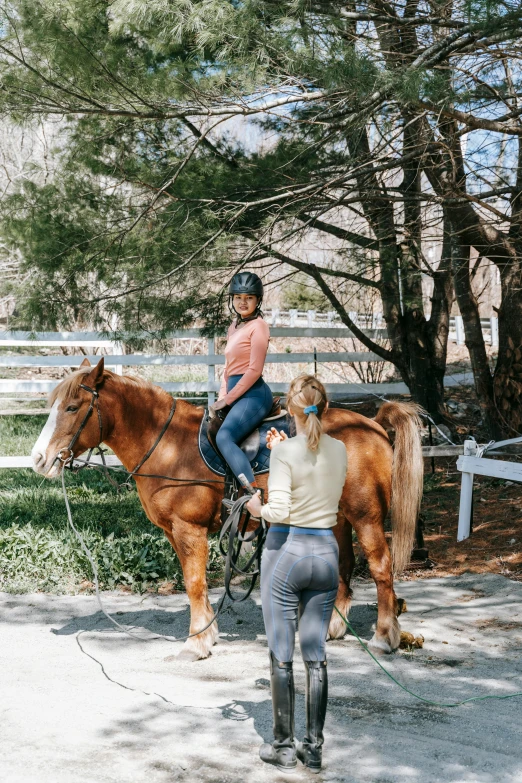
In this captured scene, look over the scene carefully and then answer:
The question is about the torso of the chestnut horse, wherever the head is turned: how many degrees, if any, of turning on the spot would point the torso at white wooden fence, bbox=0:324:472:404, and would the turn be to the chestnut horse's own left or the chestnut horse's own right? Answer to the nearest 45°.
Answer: approximately 90° to the chestnut horse's own right

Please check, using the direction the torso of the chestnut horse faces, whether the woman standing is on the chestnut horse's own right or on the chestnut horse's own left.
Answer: on the chestnut horse's own left

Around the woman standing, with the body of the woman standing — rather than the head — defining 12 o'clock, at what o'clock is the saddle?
The saddle is roughly at 1 o'clock from the woman standing.

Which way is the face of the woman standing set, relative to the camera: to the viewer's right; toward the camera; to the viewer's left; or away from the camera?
away from the camera

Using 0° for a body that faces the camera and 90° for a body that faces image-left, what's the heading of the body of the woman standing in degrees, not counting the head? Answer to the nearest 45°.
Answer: approximately 135°

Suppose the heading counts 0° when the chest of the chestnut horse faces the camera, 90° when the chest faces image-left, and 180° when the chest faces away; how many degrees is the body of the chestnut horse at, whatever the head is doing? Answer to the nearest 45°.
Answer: approximately 90°

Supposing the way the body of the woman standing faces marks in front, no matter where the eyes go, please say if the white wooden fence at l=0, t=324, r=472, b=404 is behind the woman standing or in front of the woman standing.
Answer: in front

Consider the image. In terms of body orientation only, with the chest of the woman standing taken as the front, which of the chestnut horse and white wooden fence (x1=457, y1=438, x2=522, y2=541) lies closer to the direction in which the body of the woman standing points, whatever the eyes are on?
the chestnut horse
